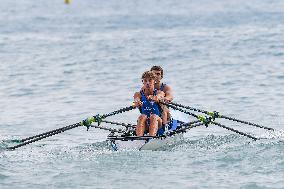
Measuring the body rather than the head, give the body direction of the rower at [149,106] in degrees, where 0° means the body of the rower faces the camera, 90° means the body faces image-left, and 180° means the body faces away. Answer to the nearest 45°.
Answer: approximately 0°

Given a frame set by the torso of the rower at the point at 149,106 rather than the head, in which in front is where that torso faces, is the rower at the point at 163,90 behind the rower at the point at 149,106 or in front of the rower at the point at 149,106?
behind
